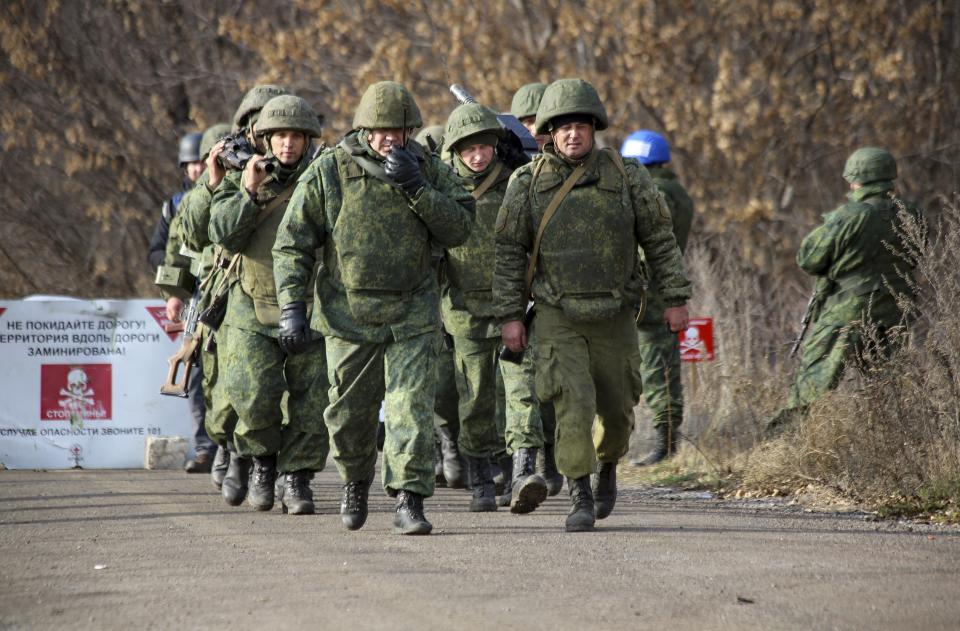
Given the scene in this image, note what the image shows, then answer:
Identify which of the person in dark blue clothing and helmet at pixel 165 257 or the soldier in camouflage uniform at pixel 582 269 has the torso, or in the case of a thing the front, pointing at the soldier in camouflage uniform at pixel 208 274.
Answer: the person in dark blue clothing and helmet at pixel 165 257

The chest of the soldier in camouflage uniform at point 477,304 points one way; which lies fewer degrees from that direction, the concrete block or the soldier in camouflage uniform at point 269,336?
the soldier in camouflage uniform

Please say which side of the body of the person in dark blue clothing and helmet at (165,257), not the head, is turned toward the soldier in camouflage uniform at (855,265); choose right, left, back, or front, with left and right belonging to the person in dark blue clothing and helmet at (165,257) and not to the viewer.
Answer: left

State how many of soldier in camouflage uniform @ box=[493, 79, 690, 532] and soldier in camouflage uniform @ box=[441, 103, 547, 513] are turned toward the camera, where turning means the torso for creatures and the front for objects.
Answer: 2

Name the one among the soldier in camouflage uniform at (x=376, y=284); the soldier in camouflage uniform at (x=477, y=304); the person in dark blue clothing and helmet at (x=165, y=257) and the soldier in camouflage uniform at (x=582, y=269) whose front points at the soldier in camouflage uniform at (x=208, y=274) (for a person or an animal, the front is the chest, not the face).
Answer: the person in dark blue clothing and helmet at (x=165, y=257)

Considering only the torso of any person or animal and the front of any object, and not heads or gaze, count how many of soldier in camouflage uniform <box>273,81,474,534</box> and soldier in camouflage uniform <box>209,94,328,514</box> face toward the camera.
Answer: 2

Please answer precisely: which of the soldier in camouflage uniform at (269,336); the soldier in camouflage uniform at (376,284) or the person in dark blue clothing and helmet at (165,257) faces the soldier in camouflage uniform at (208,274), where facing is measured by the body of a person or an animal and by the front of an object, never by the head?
the person in dark blue clothing and helmet at (165,257)

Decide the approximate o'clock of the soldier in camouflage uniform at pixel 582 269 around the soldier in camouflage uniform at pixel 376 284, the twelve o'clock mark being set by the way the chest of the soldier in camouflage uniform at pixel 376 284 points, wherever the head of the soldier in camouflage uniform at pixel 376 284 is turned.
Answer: the soldier in camouflage uniform at pixel 582 269 is roughly at 9 o'clock from the soldier in camouflage uniform at pixel 376 284.

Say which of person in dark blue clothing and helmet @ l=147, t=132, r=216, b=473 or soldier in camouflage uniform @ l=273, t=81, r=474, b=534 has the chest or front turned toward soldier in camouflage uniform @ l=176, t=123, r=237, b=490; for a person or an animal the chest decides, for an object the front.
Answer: person in dark blue clothing and helmet @ l=147, t=132, r=216, b=473

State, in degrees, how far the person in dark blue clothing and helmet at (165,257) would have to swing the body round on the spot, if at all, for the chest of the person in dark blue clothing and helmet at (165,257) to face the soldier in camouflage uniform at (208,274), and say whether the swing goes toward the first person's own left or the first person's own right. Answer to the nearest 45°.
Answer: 0° — they already face them
